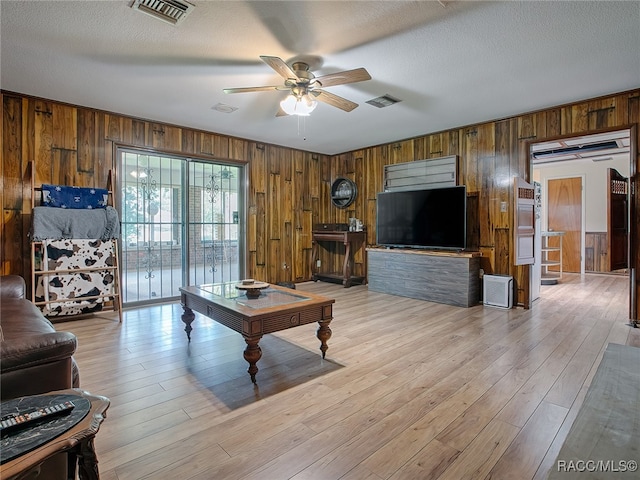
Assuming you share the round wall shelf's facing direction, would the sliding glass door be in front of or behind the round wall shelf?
in front

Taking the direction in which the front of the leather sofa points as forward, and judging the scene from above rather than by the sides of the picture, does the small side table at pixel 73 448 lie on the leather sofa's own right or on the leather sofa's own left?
on the leather sofa's own right

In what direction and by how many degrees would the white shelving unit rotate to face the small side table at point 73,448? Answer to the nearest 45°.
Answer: approximately 45° to its left

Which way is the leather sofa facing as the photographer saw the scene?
facing to the right of the viewer

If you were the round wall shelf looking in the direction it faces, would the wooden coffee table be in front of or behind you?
in front

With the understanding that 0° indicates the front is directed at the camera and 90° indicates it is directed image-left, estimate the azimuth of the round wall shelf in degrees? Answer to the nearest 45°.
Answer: approximately 45°
